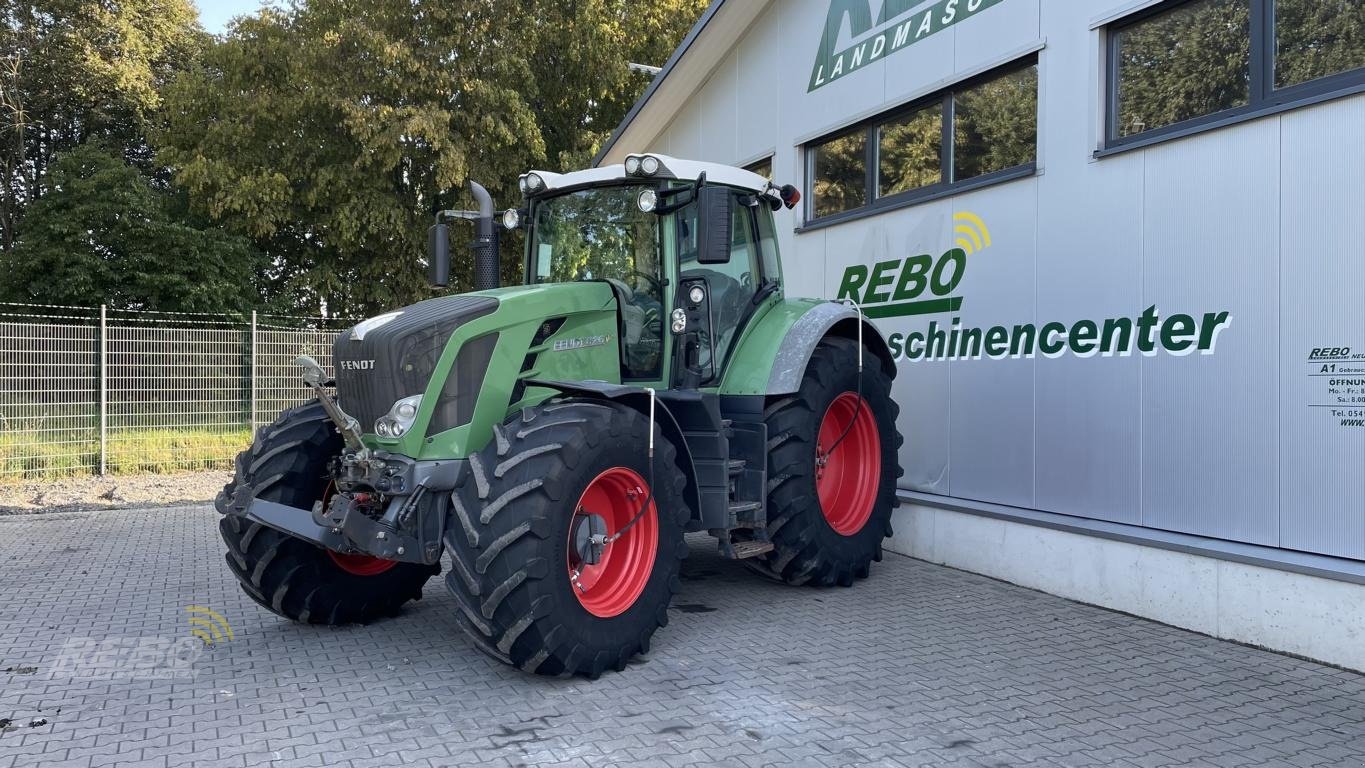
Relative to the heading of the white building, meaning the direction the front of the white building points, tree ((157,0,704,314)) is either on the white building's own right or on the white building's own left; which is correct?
on the white building's own right

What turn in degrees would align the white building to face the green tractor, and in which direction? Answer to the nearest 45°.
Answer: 0° — it already faces it

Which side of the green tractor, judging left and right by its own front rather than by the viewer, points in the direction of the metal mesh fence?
right

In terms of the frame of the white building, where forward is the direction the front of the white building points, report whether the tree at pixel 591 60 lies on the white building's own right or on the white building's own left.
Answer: on the white building's own right

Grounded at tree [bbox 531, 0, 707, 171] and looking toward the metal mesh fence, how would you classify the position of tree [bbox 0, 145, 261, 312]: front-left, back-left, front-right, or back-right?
front-right

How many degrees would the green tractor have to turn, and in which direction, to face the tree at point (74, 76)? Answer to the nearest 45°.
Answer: approximately 90° to its right

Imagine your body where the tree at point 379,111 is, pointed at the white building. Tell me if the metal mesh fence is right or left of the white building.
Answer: right

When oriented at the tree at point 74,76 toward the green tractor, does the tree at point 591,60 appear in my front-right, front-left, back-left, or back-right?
front-left

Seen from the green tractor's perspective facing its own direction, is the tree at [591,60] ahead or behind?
behind

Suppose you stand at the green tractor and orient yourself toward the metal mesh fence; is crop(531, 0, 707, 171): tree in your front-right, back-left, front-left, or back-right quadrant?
front-right

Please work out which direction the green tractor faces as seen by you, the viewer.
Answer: facing the viewer and to the left of the viewer

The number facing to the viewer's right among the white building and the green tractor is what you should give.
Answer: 0
